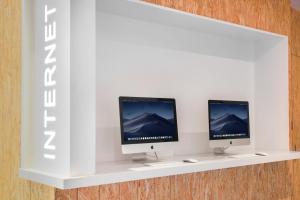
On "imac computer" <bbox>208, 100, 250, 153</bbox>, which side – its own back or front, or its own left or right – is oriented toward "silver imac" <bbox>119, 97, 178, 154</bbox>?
right

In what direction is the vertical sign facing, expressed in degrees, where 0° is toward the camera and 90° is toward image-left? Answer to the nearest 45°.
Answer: approximately 45°

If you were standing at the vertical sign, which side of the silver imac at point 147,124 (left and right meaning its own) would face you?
right

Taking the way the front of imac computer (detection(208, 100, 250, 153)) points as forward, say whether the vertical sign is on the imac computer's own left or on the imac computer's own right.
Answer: on the imac computer's own right

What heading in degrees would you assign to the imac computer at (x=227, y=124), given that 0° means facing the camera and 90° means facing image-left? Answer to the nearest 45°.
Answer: approximately 315°

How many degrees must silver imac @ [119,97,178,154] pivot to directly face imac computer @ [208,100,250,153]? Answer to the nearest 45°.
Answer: approximately 90° to its left
